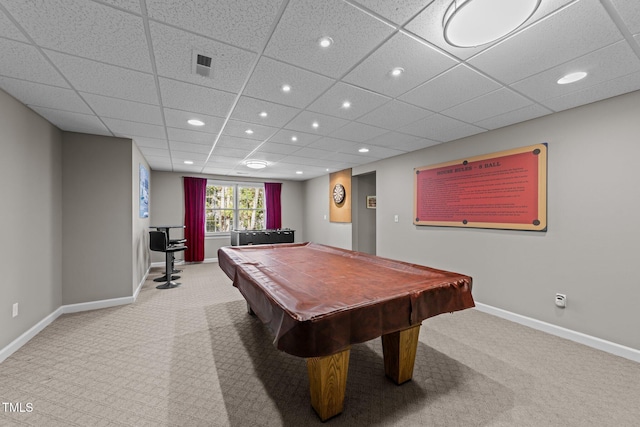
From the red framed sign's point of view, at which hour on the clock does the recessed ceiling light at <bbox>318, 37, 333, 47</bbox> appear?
The recessed ceiling light is roughly at 11 o'clock from the red framed sign.

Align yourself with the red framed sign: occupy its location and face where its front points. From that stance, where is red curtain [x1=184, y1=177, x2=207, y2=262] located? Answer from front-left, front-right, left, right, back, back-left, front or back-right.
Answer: front-right

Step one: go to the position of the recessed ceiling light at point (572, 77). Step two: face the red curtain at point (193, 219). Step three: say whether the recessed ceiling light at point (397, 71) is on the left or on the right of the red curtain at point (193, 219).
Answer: left

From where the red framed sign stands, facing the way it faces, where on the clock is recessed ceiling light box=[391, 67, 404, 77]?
The recessed ceiling light is roughly at 11 o'clock from the red framed sign.

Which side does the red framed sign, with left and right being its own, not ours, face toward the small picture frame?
right

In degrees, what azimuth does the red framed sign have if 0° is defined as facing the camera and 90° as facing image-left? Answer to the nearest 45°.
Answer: approximately 45°

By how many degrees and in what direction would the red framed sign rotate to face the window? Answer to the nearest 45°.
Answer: approximately 45° to its right

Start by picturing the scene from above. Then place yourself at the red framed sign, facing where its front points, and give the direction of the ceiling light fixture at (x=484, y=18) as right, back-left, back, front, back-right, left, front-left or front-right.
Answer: front-left

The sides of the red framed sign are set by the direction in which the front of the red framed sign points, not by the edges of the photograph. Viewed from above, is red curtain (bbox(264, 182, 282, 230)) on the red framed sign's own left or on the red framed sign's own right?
on the red framed sign's own right

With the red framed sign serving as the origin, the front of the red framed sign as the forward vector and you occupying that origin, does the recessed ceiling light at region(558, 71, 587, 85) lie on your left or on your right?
on your left

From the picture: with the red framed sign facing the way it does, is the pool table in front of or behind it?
in front

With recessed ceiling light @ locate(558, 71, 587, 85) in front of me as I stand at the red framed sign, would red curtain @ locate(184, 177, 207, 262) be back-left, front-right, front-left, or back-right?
back-right
